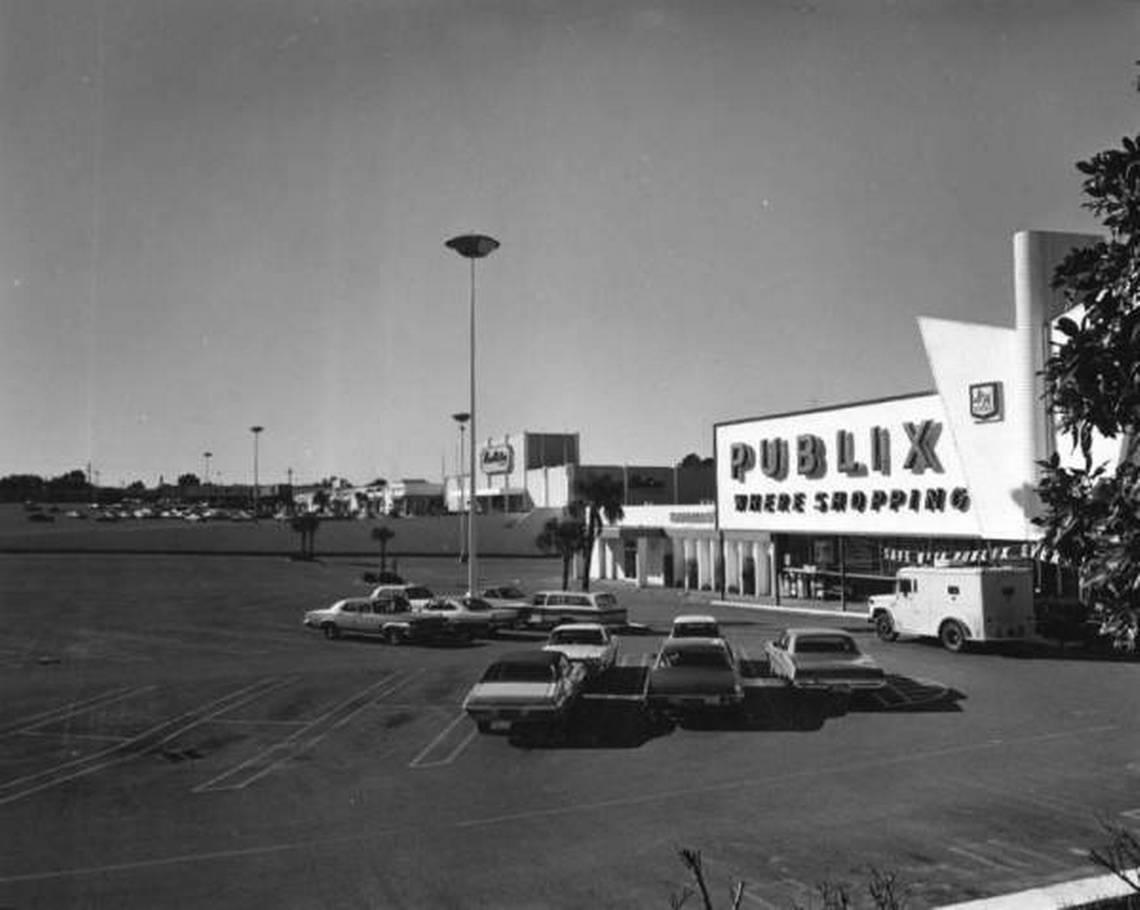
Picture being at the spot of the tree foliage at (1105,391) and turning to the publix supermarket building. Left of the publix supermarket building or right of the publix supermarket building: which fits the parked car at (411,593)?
left

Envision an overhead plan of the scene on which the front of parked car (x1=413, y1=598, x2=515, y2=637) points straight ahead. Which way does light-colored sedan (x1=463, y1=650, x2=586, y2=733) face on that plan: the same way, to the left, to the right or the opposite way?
to the left

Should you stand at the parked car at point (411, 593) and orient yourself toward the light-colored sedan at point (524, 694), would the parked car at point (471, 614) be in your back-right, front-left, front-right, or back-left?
front-left

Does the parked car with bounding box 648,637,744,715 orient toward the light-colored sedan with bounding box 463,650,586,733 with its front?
no

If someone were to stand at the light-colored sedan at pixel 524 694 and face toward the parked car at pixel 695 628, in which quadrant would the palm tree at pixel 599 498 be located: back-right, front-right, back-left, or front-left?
front-left
